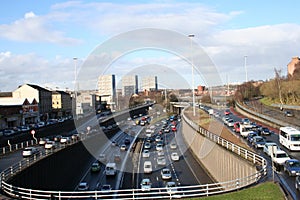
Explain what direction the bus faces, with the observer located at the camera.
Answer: facing the viewer and to the right of the viewer

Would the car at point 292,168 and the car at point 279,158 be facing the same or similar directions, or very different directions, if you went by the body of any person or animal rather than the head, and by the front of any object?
same or similar directions

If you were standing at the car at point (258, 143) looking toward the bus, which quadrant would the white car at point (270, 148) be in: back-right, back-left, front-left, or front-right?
front-right

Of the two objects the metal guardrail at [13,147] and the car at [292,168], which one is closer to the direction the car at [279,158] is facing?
the car

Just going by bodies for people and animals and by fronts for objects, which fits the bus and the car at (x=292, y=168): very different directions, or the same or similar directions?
same or similar directions

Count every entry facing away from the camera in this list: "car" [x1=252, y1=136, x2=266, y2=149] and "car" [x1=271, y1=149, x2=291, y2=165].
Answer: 0

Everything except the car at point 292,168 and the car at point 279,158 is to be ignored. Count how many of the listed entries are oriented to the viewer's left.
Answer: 0

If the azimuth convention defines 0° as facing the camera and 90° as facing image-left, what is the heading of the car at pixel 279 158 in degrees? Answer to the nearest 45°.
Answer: approximately 315°

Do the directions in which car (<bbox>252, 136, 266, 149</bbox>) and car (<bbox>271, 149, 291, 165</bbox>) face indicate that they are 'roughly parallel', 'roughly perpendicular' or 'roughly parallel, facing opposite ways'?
roughly parallel

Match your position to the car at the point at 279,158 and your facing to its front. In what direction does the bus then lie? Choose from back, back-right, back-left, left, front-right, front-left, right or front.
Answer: back-left

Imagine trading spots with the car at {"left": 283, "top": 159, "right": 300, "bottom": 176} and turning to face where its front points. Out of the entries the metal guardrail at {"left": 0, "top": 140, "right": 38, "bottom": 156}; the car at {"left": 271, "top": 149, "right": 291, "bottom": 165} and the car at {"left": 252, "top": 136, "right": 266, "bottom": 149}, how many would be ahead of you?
0

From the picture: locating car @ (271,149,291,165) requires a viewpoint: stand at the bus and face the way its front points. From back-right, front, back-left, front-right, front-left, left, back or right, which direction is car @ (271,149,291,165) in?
front-right
